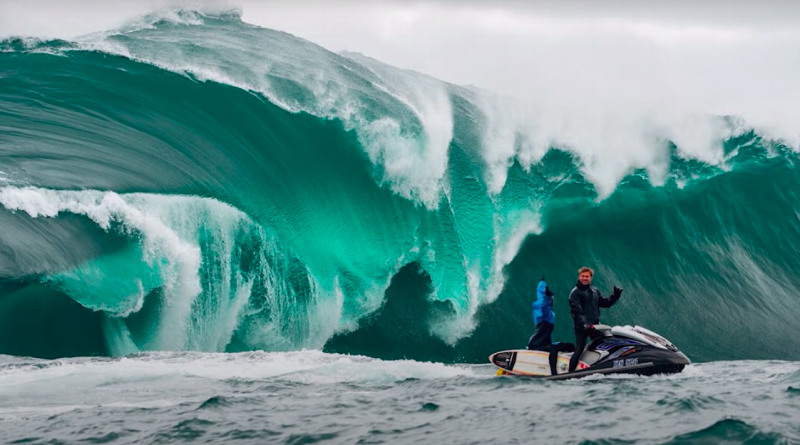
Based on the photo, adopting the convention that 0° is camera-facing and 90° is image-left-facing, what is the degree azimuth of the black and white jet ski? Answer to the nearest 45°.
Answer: approximately 270°
